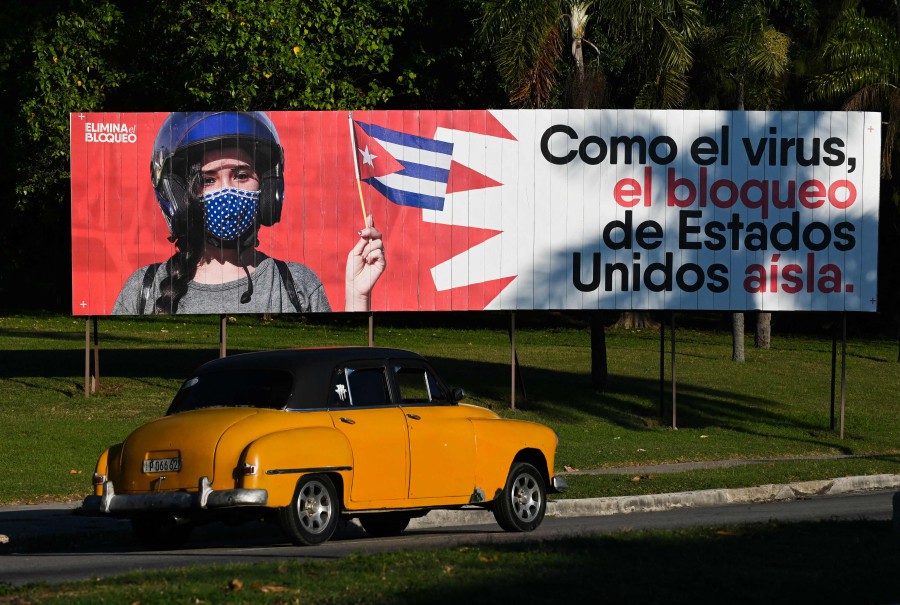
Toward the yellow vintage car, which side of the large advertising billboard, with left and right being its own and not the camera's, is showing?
front

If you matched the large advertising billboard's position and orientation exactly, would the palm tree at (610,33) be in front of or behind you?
behind

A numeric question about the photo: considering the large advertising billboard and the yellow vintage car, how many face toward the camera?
1

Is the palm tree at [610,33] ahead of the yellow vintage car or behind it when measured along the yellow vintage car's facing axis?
ahead

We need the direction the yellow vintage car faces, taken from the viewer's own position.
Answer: facing away from the viewer and to the right of the viewer

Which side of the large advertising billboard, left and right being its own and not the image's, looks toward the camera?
front

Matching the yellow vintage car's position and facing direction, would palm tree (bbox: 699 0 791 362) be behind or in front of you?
in front

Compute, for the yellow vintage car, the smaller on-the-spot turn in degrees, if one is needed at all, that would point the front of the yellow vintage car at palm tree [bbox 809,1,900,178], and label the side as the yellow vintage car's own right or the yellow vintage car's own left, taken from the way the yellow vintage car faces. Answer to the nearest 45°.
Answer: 0° — it already faces it
